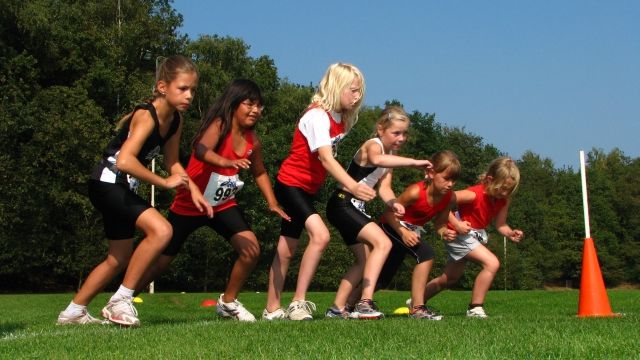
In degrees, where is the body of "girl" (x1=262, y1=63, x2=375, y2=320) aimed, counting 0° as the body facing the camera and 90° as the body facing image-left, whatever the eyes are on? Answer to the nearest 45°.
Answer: approximately 270°

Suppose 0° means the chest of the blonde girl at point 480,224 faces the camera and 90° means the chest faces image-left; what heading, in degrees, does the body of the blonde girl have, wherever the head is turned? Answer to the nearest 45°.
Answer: approximately 315°

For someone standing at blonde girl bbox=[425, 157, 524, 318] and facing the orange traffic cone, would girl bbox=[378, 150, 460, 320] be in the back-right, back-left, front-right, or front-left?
back-right

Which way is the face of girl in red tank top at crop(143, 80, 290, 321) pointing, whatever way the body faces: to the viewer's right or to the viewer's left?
to the viewer's right

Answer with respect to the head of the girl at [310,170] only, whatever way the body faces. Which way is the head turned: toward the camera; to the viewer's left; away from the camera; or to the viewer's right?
to the viewer's right

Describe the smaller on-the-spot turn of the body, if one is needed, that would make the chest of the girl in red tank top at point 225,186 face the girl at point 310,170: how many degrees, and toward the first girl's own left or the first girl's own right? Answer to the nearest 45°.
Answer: approximately 45° to the first girl's own left
